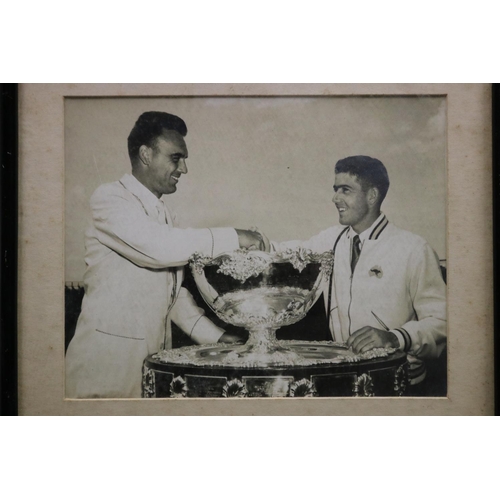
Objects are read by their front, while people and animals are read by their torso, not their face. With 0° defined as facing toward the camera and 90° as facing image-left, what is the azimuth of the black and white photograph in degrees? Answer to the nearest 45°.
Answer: approximately 0°
